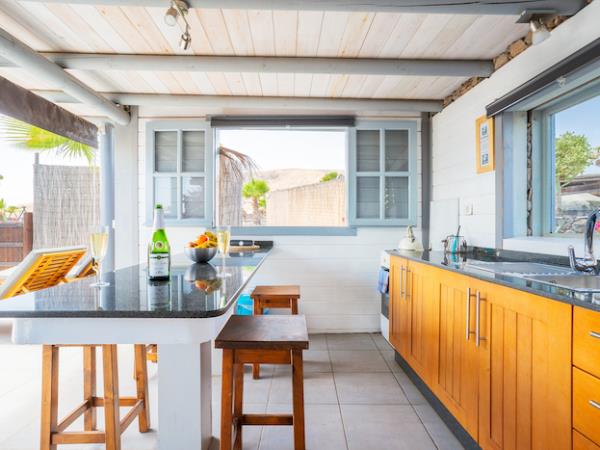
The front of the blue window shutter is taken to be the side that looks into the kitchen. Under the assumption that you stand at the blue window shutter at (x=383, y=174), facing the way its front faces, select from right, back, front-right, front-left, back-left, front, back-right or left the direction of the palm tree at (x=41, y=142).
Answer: right

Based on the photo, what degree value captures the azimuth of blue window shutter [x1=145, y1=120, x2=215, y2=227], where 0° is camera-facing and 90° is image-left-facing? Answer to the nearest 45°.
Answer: approximately 0°

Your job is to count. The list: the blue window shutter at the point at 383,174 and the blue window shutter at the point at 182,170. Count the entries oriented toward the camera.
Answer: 2

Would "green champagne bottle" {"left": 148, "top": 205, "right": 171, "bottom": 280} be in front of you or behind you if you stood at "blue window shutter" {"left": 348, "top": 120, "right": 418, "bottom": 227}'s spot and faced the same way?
in front

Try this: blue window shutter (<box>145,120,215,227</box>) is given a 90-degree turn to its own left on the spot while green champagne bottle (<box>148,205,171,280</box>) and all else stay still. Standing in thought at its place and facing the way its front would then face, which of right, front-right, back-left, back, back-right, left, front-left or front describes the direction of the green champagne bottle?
right

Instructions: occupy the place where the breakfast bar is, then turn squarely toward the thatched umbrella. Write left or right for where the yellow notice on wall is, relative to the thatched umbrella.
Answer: right

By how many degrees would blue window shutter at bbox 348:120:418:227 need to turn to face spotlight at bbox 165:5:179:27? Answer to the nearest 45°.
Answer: approximately 45° to its right

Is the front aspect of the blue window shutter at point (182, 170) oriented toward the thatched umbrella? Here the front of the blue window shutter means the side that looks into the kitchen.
no

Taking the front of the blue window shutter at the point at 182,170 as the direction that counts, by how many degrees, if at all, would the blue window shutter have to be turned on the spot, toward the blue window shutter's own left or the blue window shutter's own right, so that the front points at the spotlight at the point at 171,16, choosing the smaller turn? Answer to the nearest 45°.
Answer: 0° — it already faces it

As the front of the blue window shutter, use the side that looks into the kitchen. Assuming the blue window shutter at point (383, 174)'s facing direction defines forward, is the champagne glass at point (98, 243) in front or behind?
in front

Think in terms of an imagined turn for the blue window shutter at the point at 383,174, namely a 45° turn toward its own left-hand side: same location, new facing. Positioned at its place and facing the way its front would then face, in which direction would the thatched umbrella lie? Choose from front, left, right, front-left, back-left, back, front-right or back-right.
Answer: back-right

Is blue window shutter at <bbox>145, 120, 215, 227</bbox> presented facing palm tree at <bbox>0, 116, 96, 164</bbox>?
no

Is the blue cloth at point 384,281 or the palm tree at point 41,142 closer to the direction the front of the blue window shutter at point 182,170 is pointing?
the blue cloth

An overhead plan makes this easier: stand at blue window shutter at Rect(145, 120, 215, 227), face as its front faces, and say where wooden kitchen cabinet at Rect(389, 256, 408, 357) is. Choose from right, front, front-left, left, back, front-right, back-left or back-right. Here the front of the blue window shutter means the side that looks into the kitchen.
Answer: front-left

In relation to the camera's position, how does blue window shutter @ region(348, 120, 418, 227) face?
facing the viewer

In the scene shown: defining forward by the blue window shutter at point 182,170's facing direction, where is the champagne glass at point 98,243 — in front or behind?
in front

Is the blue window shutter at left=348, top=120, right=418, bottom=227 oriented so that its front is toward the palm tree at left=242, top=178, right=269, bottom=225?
no

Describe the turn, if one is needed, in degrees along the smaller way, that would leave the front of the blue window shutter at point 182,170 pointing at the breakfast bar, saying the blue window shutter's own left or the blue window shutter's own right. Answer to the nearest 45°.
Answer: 0° — it already faces it
